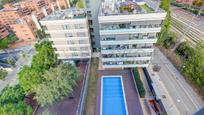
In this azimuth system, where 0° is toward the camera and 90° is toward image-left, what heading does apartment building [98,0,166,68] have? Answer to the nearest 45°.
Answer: approximately 0°

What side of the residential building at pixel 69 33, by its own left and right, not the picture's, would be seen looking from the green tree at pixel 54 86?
front

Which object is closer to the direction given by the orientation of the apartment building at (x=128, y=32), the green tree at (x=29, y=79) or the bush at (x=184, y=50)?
the green tree

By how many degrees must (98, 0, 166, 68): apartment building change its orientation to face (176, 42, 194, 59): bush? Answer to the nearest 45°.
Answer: approximately 135° to its left

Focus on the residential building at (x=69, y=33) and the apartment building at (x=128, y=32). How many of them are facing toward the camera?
2

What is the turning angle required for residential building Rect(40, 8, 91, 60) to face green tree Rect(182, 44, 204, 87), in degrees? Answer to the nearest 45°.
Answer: approximately 45° to its left

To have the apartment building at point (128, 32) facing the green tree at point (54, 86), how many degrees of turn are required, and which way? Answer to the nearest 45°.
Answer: approximately 45° to its right
